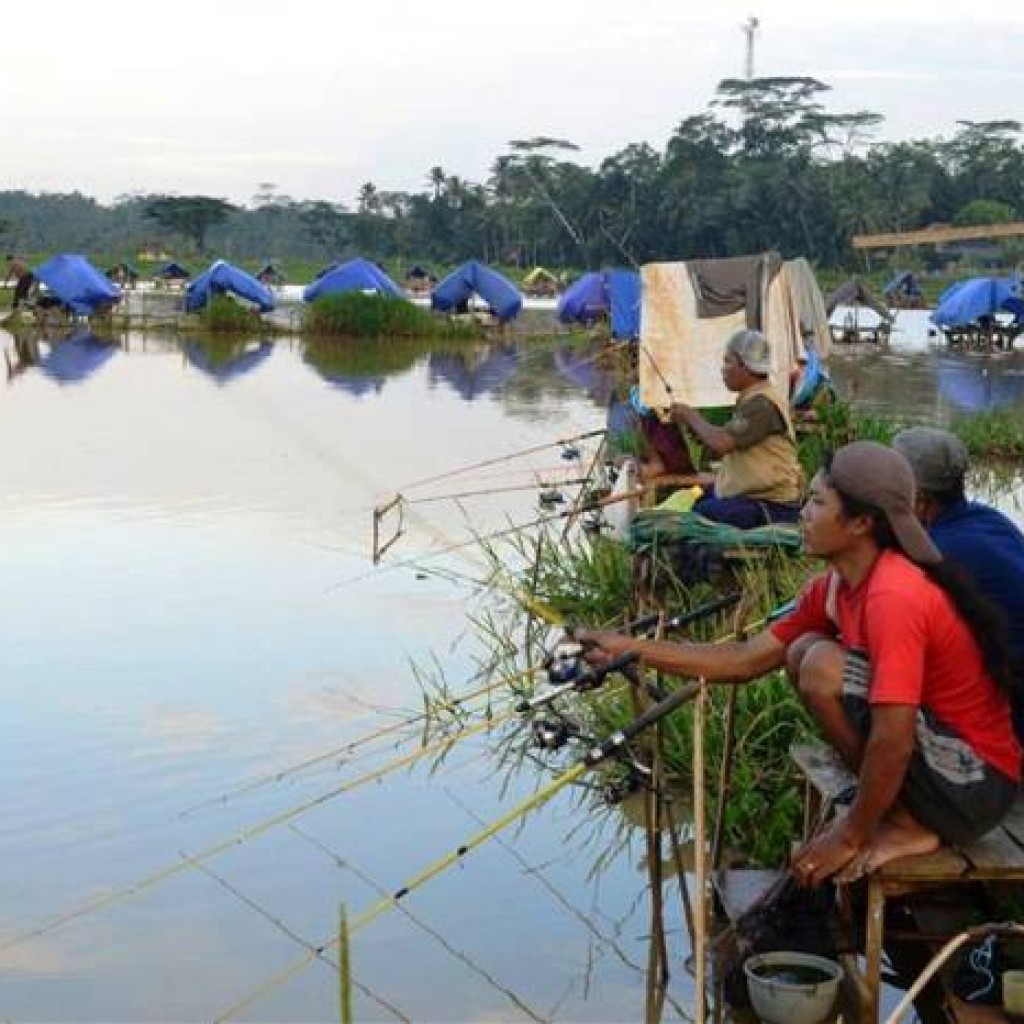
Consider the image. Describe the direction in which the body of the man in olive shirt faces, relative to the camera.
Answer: to the viewer's left

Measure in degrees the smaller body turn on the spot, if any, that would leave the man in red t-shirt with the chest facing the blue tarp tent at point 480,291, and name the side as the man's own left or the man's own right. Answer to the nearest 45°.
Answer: approximately 90° to the man's own right

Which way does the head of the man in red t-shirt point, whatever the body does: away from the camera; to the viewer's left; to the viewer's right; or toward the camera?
to the viewer's left

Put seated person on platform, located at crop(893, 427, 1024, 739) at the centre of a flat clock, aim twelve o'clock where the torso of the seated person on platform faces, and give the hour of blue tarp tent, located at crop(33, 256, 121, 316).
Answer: The blue tarp tent is roughly at 2 o'clock from the seated person on platform.

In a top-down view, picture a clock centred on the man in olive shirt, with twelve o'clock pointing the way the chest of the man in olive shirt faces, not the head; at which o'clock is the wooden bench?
The wooden bench is roughly at 9 o'clock from the man in olive shirt.

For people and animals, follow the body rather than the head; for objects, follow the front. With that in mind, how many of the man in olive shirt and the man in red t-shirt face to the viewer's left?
2

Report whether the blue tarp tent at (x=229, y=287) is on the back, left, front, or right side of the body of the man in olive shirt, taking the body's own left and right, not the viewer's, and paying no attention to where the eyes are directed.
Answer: right

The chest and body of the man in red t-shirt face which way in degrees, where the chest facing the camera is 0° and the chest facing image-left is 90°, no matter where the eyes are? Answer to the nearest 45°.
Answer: approximately 90°

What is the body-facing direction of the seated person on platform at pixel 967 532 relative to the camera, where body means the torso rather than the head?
to the viewer's left

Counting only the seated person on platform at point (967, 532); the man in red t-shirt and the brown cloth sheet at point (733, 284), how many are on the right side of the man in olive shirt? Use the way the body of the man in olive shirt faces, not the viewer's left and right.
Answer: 1

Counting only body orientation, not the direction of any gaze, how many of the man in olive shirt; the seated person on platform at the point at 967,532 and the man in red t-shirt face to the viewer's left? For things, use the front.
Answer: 3
